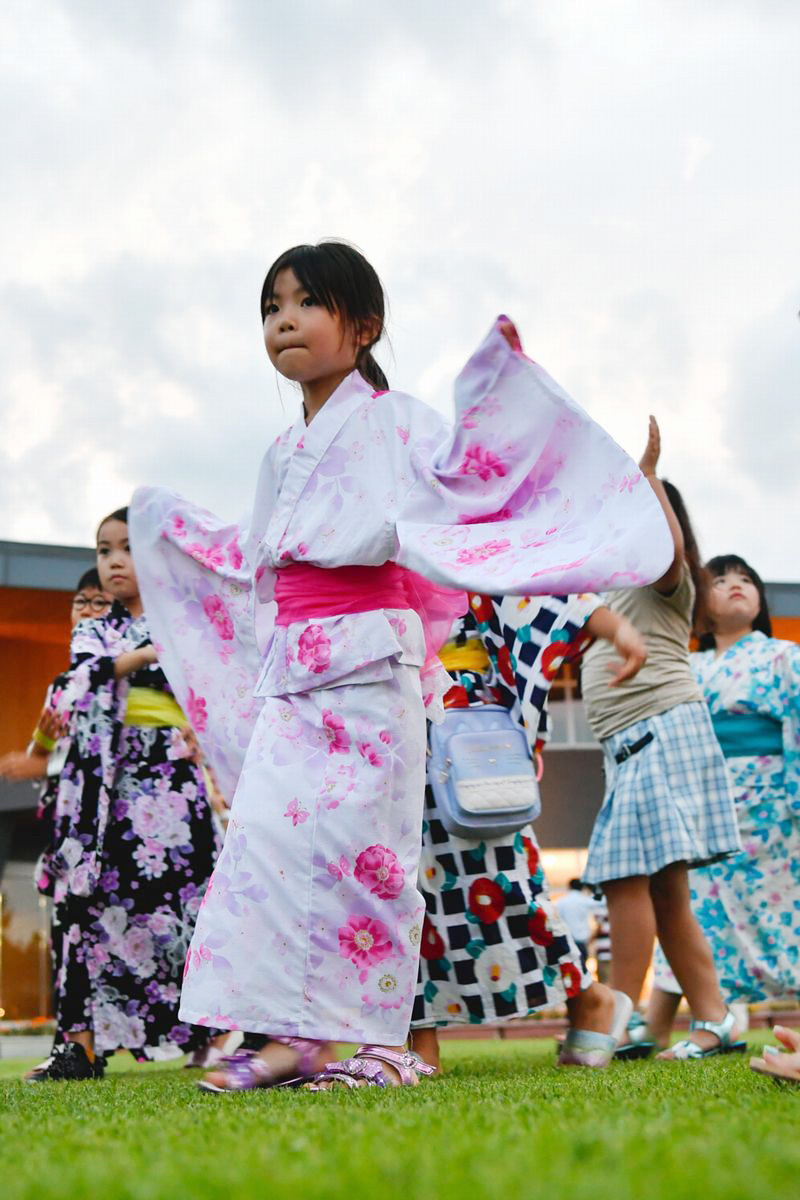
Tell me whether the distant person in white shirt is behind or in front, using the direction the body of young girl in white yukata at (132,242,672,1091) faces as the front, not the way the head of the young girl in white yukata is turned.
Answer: behind

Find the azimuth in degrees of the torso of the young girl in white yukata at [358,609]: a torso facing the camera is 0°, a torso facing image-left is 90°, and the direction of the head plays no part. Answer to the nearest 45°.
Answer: approximately 45°
